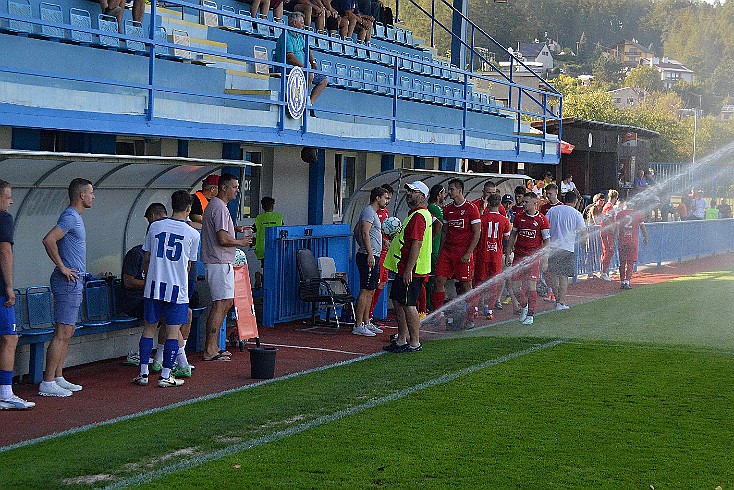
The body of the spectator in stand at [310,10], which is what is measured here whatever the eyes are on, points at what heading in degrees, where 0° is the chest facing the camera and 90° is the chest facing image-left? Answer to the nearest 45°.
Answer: approximately 315°

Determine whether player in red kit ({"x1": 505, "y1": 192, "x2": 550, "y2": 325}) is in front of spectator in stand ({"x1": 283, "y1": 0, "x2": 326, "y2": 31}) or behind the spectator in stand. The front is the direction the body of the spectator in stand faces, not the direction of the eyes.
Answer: in front

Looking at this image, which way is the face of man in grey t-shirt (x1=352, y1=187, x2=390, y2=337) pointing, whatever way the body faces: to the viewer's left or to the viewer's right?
to the viewer's right

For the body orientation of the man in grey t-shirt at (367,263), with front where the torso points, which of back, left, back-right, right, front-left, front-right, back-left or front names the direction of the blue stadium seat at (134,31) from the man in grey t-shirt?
back

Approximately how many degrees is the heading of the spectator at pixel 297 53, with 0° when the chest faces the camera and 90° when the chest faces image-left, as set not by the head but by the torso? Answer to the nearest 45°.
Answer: approximately 315°

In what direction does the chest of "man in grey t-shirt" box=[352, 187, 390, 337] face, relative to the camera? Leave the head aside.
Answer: to the viewer's right

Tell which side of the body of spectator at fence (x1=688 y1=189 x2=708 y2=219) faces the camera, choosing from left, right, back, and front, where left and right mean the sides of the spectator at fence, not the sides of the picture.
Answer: front

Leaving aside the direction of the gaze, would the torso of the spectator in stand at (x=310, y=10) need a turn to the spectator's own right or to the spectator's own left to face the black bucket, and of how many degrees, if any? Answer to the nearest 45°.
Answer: approximately 45° to the spectator's own right

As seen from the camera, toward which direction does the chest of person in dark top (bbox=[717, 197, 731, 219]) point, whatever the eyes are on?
toward the camera
